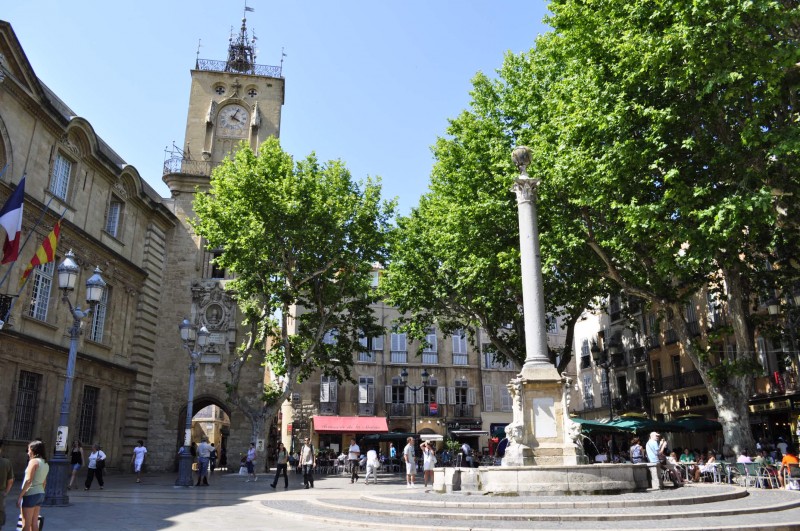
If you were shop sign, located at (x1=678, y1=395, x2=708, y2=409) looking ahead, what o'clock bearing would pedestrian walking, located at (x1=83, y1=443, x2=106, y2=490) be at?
The pedestrian walking is roughly at 12 o'clock from the shop sign.

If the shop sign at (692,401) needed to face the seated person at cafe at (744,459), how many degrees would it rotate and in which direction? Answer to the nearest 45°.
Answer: approximately 45° to its left

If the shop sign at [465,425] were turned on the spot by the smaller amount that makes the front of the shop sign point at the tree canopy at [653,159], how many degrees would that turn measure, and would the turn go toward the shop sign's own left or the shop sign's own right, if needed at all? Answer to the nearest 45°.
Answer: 0° — it already faces it

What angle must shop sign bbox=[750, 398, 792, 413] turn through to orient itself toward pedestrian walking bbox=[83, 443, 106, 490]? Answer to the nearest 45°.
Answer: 0° — it already faces them

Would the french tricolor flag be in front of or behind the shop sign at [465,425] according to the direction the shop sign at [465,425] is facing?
in front

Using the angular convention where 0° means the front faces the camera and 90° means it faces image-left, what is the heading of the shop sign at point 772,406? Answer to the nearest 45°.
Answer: approximately 45°

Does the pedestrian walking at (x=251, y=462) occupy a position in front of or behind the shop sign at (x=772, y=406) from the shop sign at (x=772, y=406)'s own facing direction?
in front

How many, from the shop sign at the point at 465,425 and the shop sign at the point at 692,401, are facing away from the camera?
0

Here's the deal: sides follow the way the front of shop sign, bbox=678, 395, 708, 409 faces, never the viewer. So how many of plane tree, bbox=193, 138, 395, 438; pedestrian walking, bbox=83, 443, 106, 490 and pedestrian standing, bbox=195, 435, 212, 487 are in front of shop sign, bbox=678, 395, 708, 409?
3

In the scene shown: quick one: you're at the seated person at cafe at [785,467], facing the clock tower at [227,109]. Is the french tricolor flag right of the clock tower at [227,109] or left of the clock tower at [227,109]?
left

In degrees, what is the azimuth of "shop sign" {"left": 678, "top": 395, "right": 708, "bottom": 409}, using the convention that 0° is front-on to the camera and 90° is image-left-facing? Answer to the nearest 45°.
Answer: approximately 45°
